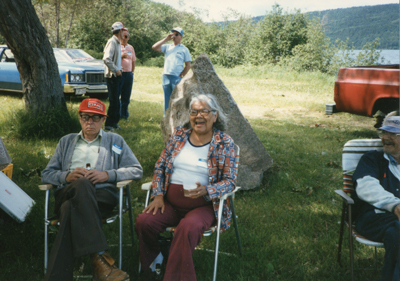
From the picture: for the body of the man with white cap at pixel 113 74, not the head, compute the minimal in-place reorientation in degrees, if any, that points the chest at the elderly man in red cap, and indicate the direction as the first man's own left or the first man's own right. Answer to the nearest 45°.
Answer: approximately 90° to the first man's own right

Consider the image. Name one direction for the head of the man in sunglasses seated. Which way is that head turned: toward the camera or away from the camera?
toward the camera

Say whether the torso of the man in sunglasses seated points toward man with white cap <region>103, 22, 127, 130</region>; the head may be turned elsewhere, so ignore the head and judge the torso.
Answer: no

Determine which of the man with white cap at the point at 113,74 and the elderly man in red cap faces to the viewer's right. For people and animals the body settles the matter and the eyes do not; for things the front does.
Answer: the man with white cap

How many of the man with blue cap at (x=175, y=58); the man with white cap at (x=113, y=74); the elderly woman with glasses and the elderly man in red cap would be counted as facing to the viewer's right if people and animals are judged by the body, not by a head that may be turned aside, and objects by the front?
1

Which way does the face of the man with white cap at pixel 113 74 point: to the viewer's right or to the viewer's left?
to the viewer's right

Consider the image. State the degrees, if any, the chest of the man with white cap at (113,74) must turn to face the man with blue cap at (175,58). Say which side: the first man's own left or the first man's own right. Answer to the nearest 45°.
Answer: approximately 45° to the first man's own left

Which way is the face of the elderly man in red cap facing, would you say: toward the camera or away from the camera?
toward the camera

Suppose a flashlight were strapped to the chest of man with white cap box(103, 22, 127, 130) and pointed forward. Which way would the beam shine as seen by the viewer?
to the viewer's right

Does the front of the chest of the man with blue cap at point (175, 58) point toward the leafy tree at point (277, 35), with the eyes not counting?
no

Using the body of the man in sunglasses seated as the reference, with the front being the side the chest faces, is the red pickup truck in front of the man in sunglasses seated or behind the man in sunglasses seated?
behind

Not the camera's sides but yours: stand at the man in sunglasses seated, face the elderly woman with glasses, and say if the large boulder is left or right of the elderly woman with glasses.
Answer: right

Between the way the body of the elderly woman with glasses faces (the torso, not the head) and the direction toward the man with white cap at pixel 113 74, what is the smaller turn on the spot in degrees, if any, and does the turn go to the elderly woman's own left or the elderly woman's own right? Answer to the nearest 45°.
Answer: approximately 135° to the elderly woman's own right

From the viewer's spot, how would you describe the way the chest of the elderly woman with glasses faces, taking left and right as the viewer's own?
facing the viewer and to the left of the viewer

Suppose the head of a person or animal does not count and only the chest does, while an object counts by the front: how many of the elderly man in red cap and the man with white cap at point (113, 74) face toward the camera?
1

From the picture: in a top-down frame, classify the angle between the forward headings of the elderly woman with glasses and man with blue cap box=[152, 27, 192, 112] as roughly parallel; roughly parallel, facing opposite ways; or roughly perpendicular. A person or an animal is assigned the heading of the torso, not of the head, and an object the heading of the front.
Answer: roughly parallel
